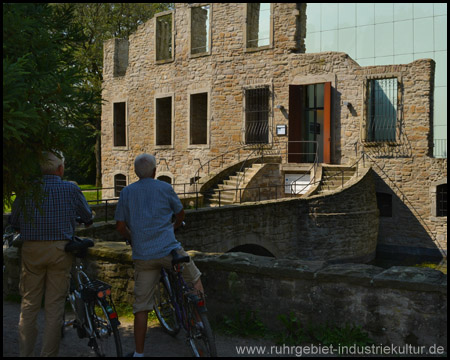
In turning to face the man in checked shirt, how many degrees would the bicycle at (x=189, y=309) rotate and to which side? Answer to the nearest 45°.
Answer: approximately 45° to its left

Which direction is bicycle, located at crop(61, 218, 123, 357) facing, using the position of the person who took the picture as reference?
facing away from the viewer and to the left of the viewer

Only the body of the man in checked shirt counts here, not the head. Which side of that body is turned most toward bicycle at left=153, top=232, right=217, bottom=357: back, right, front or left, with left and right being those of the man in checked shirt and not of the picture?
right

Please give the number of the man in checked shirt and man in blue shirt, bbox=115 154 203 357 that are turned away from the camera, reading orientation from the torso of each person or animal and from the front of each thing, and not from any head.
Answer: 2

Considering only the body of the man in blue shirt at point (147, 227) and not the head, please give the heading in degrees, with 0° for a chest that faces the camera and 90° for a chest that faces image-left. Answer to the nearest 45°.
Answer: approximately 180°

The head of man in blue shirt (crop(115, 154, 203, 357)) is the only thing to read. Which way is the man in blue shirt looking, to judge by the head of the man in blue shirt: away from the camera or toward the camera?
away from the camera

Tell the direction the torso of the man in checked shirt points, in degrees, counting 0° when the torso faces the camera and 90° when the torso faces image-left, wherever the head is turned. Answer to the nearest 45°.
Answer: approximately 180°

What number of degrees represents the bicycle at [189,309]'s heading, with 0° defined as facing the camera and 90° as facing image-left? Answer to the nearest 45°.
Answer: approximately 135°
